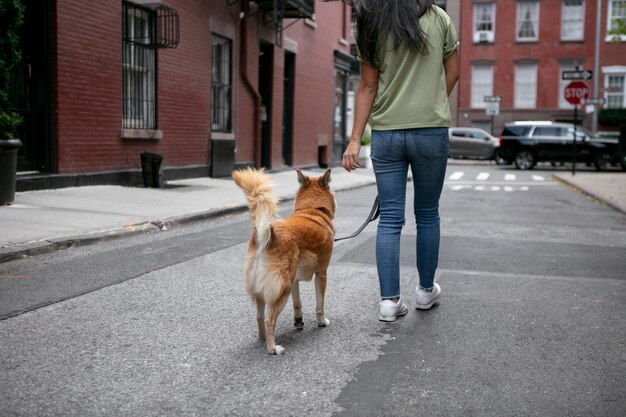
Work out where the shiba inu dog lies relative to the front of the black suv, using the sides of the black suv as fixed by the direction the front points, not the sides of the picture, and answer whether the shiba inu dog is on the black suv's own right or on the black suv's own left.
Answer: on the black suv's own right

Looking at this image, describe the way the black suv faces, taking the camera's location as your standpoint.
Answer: facing to the right of the viewer

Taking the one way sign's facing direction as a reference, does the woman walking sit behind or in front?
in front

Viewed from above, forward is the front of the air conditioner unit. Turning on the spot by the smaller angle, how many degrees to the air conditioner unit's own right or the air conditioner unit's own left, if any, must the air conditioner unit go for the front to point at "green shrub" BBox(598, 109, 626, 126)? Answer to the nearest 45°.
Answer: approximately 90° to the air conditioner unit's own left

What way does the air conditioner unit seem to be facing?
toward the camera

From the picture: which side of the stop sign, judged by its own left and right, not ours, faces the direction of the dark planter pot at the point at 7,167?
front

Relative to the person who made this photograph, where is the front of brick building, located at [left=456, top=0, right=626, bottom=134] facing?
facing the viewer

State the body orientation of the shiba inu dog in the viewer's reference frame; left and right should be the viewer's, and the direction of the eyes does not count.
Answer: facing away from the viewer and to the right of the viewer

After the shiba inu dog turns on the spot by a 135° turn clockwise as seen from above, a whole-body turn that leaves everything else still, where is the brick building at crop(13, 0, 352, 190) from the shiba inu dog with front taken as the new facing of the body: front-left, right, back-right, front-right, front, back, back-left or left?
back

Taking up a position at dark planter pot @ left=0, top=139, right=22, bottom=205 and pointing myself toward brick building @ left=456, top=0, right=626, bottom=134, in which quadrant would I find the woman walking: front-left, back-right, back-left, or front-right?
back-right

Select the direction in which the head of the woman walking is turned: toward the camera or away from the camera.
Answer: away from the camera

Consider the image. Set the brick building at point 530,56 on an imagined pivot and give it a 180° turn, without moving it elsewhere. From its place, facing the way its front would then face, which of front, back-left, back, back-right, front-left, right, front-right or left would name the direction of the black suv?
back

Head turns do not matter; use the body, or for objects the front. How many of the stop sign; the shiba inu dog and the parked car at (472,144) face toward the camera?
1

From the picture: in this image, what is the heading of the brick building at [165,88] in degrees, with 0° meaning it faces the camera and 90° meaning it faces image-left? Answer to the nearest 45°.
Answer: approximately 315°

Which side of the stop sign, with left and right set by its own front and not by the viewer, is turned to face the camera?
front
